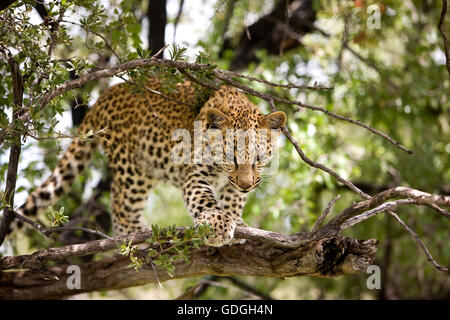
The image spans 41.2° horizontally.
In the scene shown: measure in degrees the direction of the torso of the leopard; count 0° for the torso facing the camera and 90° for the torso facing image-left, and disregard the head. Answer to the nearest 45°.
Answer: approximately 315°
